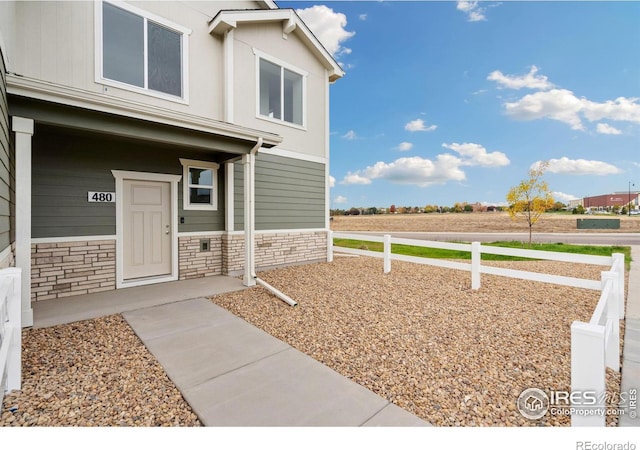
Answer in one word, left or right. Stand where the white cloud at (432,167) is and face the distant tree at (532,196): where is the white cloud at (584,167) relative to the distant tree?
left

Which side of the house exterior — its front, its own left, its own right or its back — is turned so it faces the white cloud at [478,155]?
left

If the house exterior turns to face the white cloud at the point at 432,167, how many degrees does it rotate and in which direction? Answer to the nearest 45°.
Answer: approximately 90° to its left

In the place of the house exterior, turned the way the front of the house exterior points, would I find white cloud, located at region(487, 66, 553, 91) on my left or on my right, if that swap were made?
on my left

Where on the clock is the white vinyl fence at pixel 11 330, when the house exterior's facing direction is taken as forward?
The white vinyl fence is roughly at 2 o'clock from the house exterior.

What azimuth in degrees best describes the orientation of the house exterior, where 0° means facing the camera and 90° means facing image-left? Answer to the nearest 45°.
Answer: approximately 315°

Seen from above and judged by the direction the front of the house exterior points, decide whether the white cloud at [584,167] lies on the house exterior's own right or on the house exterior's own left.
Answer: on the house exterior's own left
